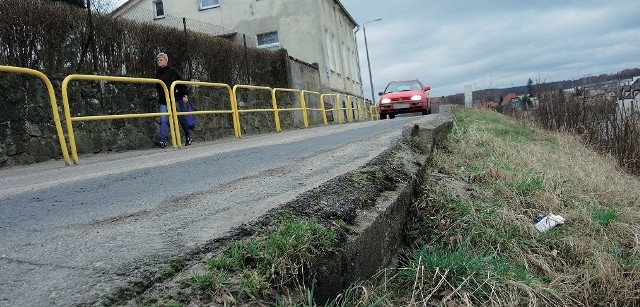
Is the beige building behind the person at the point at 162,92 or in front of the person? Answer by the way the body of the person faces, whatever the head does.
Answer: behind

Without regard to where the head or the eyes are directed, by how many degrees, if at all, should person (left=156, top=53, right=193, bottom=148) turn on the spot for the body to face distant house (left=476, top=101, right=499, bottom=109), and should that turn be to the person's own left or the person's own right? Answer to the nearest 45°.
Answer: approximately 180°

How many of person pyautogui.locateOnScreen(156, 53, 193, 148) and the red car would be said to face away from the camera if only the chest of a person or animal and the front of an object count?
0

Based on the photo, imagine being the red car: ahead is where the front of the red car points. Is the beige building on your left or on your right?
on your right

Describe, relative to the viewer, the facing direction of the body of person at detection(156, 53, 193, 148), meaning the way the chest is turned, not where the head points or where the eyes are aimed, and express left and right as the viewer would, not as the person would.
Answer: facing the viewer and to the left of the viewer

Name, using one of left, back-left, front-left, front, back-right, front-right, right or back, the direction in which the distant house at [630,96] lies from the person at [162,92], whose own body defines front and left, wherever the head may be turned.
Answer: back-left

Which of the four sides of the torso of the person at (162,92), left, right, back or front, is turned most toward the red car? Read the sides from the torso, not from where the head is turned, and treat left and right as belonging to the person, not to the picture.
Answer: back

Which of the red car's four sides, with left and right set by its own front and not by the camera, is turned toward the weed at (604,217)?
front

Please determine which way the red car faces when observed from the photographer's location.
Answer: facing the viewer

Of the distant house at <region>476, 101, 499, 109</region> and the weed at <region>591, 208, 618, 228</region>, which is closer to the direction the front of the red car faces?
the weed

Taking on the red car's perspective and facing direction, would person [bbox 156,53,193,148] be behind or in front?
in front
